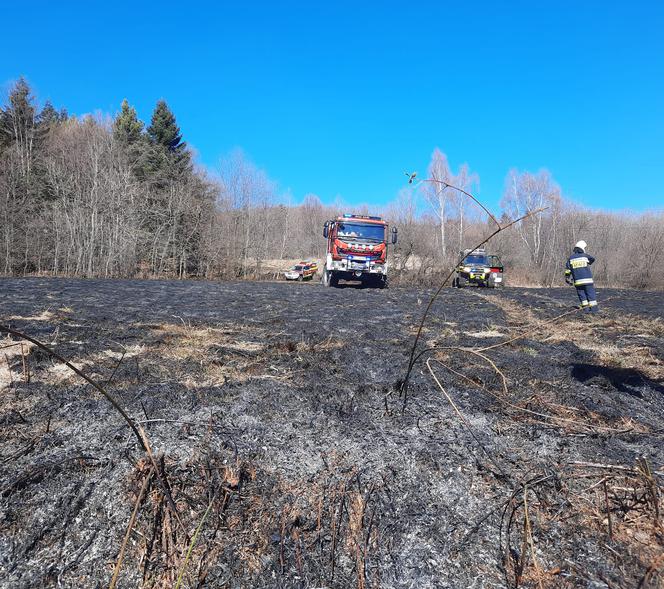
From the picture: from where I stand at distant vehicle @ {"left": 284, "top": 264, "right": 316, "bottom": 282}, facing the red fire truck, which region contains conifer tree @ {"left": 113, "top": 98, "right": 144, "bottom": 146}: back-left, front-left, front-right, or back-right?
back-right

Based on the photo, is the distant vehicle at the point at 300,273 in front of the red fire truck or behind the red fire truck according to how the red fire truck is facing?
behind

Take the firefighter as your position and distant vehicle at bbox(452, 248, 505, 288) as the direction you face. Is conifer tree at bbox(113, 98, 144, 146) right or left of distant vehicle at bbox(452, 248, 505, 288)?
left

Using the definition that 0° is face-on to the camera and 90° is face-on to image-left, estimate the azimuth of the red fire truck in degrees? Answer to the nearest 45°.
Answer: approximately 0°

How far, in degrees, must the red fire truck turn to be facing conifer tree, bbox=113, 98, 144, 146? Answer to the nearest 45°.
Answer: approximately 135° to its right

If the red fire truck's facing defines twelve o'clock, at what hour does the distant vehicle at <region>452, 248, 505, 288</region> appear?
The distant vehicle is roughly at 8 o'clock from the red fire truck.

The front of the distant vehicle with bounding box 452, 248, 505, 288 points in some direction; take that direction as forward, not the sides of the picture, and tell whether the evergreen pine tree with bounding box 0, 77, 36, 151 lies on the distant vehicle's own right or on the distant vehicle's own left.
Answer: on the distant vehicle's own right

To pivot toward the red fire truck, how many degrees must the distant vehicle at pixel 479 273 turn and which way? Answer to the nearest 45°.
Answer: approximately 45° to its right

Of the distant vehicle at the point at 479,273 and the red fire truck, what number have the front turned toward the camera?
2

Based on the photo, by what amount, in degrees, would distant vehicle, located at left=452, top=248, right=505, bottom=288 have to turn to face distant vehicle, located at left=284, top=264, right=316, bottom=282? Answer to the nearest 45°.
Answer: approximately 135° to its right

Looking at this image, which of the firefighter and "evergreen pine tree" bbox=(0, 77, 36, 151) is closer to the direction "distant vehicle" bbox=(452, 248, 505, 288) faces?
the firefighter
